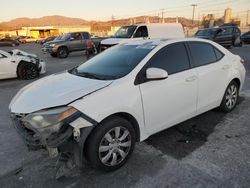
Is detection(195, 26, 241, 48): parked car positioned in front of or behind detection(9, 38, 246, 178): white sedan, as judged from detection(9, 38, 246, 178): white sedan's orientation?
behind

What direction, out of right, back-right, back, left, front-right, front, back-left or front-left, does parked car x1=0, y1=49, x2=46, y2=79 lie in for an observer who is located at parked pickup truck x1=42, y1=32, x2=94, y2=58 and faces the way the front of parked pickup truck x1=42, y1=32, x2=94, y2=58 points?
front-left

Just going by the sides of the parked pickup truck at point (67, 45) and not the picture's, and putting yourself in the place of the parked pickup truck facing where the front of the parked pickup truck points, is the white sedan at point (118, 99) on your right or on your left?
on your left

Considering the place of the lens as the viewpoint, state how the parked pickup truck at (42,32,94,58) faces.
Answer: facing the viewer and to the left of the viewer

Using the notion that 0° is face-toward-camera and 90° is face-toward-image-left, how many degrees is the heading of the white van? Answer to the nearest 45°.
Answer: approximately 45°

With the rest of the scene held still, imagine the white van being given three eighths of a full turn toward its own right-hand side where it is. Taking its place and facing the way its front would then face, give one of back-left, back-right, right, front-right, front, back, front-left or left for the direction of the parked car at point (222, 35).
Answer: front-right

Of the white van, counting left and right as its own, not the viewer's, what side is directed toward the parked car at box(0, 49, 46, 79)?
front

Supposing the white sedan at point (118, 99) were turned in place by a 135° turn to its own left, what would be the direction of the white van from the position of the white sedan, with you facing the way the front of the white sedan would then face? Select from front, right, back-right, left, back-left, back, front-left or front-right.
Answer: left

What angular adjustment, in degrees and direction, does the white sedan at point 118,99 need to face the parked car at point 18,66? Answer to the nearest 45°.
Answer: approximately 90° to its right

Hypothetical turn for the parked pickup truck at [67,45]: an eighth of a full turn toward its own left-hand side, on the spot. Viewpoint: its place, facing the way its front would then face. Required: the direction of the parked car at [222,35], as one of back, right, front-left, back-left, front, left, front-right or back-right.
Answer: left

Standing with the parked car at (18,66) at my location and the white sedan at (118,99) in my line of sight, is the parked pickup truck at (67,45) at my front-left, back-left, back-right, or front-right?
back-left

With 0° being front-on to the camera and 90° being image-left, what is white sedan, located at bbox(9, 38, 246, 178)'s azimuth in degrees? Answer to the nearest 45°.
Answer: approximately 45°
